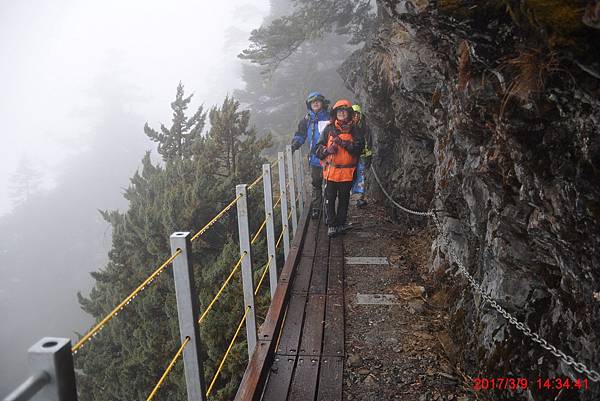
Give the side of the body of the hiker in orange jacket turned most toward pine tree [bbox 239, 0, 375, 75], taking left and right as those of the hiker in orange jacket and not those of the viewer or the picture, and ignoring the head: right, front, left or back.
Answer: back

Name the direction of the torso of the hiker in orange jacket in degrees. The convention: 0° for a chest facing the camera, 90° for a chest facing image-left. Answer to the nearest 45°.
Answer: approximately 0°

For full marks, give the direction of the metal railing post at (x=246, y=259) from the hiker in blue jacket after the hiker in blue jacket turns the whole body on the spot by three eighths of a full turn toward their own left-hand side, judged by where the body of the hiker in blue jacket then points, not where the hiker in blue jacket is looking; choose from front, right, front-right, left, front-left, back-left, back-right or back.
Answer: back-right

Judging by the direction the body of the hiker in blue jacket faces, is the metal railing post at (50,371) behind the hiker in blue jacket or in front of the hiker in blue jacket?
in front

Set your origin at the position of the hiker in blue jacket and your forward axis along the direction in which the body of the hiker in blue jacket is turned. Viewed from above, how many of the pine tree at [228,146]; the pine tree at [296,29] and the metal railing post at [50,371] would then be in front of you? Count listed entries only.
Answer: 1

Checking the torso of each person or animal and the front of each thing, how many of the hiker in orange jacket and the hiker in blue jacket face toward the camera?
2

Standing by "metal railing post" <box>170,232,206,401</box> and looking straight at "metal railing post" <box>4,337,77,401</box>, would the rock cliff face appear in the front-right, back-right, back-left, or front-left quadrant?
back-left

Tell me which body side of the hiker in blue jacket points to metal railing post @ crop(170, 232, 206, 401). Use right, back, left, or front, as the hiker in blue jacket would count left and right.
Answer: front

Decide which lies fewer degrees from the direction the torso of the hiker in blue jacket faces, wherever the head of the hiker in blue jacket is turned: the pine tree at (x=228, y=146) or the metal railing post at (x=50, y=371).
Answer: the metal railing post

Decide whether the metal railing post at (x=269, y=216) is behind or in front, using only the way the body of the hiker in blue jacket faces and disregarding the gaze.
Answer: in front

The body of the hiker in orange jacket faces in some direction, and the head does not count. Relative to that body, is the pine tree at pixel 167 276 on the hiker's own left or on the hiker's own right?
on the hiker's own right

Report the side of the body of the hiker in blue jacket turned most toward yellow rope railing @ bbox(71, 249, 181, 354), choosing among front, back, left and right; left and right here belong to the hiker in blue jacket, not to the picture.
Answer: front

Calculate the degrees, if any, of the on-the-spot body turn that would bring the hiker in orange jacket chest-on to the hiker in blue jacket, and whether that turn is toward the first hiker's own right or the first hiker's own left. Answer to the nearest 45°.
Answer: approximately 180°
